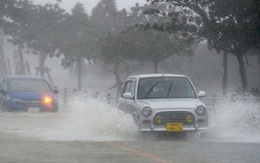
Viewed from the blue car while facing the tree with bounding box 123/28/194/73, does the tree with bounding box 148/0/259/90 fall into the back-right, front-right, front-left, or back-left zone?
front-right

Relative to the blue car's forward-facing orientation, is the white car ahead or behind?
ahead

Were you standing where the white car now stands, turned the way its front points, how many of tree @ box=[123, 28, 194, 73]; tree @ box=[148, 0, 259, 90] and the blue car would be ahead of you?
0

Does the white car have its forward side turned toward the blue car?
no

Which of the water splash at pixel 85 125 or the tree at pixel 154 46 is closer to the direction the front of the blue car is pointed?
the water splash

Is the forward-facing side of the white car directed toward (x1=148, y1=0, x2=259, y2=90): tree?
no

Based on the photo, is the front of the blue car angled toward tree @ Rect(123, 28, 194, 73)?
no

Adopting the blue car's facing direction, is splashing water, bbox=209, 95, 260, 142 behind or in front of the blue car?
in front

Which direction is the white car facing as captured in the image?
toward the camera

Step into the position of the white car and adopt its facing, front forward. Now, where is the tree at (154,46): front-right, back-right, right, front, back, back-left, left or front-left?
back

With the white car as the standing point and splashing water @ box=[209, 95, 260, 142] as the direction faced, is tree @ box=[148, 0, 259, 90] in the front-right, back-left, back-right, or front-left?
front-left

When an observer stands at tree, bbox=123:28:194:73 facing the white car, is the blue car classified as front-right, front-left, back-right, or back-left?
front-right

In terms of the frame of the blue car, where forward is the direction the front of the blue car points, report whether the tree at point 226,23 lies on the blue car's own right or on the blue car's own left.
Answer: on the blue car's own left

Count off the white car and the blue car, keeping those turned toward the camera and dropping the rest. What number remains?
2

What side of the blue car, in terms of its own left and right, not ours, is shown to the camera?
front

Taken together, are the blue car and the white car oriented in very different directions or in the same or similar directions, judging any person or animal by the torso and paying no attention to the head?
same or similar directions
